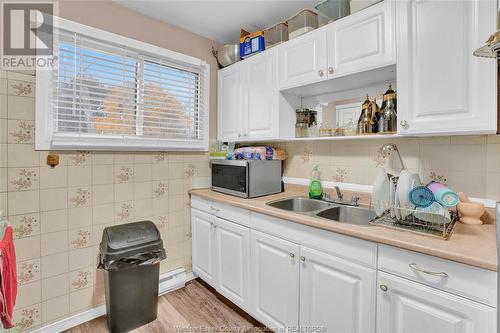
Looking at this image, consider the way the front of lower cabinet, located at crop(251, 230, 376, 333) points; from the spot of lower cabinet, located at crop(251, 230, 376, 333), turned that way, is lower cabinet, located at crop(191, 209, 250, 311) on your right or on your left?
on your right

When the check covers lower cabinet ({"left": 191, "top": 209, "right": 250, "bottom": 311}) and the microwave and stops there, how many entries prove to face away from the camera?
0

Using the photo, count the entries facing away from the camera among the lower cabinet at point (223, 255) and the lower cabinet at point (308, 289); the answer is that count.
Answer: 0

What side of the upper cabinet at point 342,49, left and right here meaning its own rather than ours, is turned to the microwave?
right
